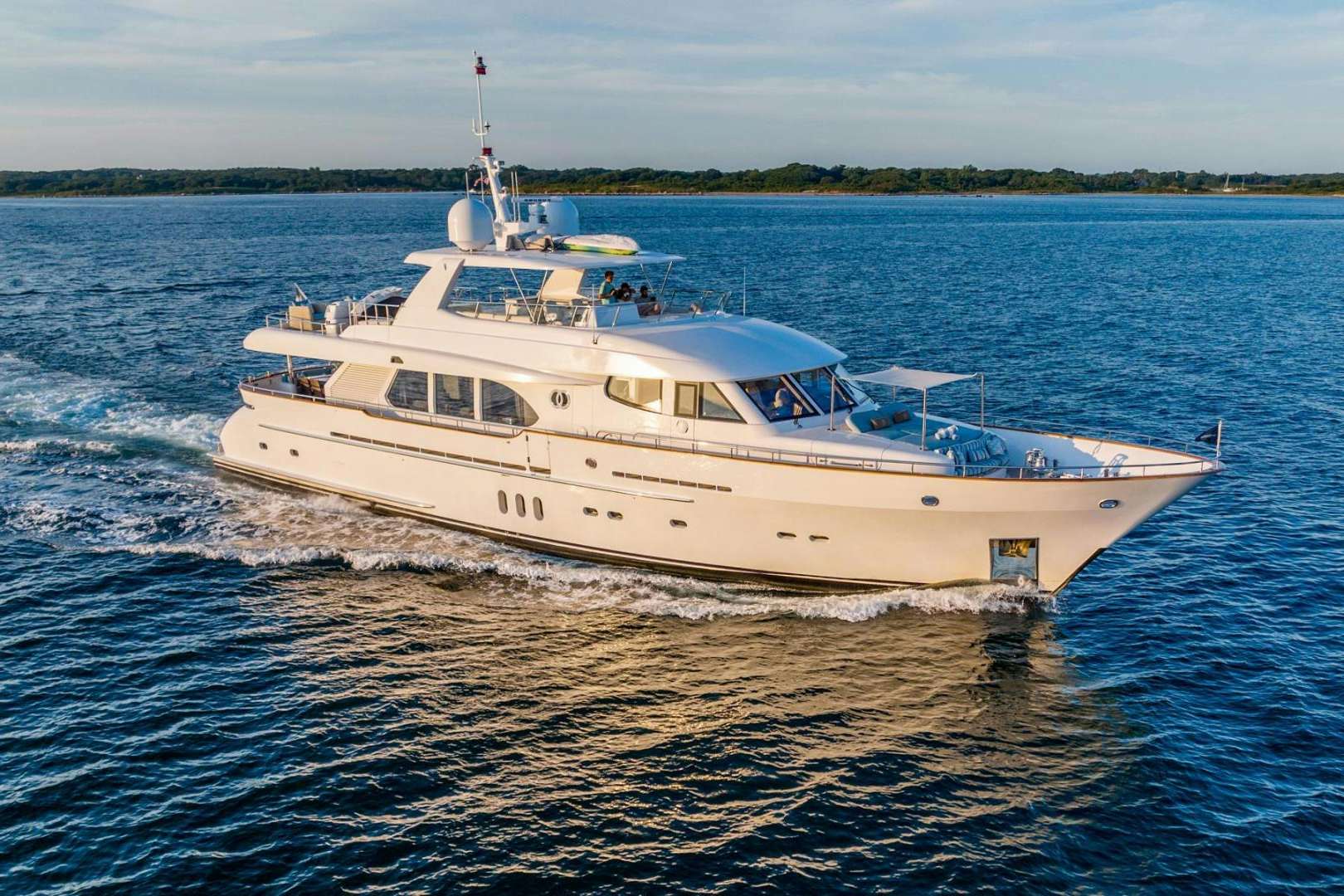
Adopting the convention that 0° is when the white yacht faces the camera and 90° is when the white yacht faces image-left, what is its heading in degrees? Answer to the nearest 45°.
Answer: approximately 315°
